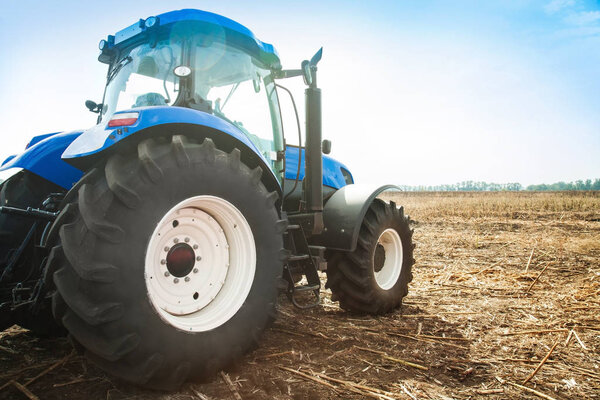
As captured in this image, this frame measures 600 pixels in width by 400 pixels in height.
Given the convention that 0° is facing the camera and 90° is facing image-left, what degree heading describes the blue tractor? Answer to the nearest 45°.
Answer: approximately 225°
